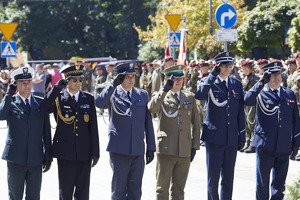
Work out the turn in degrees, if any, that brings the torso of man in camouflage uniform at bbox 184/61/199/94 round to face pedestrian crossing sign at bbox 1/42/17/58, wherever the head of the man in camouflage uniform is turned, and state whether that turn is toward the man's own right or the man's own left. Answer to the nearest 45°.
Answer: approximately 90° to the man's own right

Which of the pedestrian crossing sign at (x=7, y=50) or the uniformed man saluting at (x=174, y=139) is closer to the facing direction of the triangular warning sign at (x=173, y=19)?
the uniformed man saluting

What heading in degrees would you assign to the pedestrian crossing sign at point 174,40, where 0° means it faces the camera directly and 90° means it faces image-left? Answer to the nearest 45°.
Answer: approximately 0°
